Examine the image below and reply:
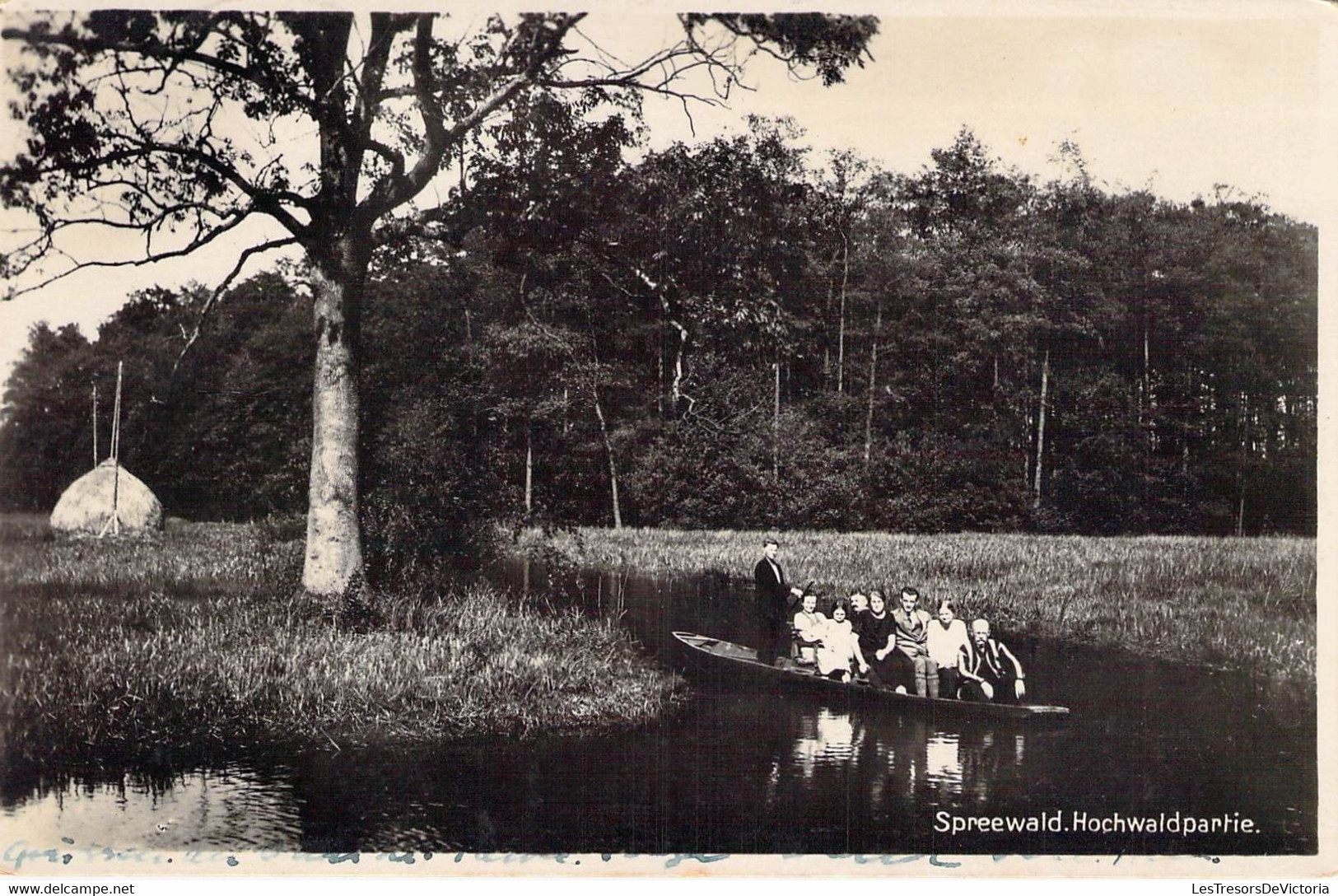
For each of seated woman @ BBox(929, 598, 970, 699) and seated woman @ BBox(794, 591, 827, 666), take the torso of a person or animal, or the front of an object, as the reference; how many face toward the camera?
2

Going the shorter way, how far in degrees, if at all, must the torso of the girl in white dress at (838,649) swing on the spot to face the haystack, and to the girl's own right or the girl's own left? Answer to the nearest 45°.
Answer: approximately 90° to the girl's own right

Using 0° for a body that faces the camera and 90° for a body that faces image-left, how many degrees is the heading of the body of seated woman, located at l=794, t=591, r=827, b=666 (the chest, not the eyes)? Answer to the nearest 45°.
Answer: approximately 0°

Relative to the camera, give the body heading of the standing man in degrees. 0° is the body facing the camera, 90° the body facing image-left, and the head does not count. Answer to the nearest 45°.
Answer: approximately 315°
